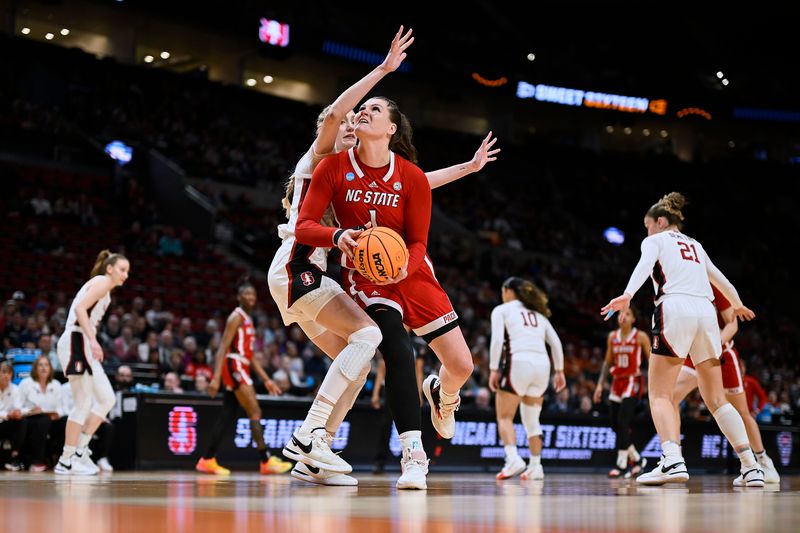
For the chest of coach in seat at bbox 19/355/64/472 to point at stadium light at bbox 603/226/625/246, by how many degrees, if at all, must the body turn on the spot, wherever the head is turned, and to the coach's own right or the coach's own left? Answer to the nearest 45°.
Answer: approximately 135° to the coach's own left

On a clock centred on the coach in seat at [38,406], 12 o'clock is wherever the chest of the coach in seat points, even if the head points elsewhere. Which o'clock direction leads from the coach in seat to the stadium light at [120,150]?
The stadium light is roughly at 6 o'clock from the coach in seat.

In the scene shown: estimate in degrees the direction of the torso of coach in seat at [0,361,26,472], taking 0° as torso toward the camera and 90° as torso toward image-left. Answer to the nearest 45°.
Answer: approximately 0°

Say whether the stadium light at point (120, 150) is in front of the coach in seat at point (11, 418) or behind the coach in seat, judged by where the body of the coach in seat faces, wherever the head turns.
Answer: behind

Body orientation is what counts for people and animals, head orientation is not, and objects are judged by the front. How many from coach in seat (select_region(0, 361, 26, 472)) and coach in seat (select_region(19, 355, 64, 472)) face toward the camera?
2
